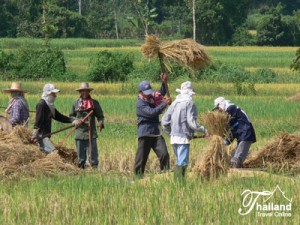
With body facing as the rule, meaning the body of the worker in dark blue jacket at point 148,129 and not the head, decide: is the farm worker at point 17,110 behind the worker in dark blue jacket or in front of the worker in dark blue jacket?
behind

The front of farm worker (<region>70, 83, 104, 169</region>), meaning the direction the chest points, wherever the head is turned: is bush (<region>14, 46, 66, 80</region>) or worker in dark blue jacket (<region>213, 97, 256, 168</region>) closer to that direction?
the worker in dark blue jacket

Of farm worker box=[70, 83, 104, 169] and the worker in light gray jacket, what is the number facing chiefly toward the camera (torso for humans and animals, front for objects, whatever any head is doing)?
1

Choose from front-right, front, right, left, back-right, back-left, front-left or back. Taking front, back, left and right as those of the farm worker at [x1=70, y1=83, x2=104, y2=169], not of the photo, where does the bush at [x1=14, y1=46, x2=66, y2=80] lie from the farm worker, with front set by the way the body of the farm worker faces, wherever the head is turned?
back

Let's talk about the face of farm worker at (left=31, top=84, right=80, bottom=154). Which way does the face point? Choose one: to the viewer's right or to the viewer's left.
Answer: to the viewer's right

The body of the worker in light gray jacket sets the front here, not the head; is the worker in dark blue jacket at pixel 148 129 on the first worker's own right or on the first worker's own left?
on the first worker's own left

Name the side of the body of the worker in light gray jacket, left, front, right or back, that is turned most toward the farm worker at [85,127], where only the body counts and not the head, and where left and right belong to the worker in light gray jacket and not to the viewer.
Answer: left

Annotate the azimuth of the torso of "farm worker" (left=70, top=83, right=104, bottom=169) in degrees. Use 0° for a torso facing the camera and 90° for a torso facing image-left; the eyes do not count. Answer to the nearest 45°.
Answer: approximately 0°

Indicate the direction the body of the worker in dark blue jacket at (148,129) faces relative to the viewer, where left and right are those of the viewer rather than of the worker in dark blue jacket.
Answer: facing the viewer and to the right of the viewer

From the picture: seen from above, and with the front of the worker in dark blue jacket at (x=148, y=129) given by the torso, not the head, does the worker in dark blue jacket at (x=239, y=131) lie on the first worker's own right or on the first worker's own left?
on the first worker's own left
